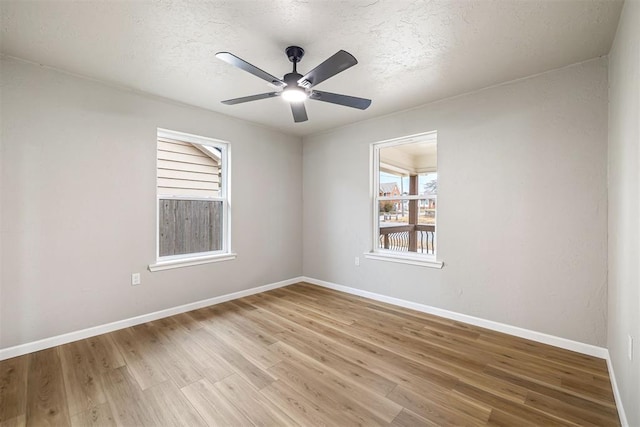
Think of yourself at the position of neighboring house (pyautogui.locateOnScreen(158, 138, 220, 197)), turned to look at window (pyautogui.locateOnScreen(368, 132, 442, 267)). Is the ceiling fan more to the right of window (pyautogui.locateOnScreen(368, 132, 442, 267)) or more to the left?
right

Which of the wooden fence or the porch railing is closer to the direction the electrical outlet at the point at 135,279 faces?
the porch railing

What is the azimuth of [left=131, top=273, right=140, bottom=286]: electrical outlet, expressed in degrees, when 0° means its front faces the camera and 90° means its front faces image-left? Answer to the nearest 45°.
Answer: approximately 315°

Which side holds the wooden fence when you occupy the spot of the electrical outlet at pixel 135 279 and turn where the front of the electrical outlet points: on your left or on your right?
on your left
